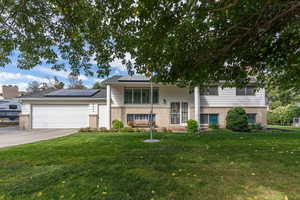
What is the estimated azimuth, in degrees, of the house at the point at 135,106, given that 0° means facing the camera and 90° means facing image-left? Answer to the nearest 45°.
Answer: approximately 0°

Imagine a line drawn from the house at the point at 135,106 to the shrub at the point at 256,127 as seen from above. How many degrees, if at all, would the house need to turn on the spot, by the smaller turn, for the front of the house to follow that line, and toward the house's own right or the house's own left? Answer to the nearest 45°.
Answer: approximately 90° to the house's own left

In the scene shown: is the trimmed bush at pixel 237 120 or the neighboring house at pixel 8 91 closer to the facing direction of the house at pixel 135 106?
the trimmed bush

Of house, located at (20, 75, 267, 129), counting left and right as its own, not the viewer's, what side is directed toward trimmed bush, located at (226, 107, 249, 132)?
left
